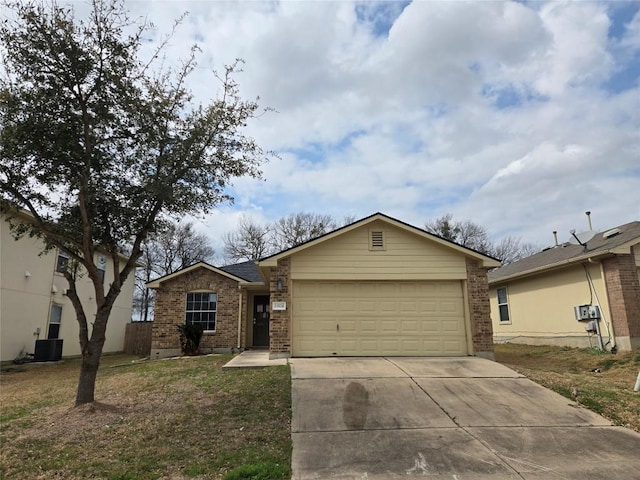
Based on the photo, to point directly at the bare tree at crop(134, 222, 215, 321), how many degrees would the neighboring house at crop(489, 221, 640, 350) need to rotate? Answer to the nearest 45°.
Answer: approximately 135° to its right

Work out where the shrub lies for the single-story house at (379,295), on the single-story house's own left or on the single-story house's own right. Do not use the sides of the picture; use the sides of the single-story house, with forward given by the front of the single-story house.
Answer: on the single-story house's own right

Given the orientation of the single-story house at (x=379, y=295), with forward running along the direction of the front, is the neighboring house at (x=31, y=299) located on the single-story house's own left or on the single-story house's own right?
on the single-story house's own right

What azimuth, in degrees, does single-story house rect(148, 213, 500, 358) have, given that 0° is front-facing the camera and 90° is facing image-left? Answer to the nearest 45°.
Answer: approximately 0°

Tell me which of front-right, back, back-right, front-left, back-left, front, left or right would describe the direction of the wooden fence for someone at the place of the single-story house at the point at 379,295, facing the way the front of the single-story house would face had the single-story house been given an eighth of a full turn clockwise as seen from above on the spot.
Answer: right

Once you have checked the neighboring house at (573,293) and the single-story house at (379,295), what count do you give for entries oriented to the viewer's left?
0

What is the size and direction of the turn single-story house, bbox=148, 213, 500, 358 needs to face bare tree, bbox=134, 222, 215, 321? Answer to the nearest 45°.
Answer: approximately 135° to its right

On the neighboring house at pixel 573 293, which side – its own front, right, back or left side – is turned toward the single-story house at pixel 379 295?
right

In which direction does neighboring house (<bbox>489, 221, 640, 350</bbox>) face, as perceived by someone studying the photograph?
facing the viewer and to the right of the viewer

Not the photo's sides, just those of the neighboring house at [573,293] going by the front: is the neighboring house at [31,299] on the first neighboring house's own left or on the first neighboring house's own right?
on the first neighboring house's own right

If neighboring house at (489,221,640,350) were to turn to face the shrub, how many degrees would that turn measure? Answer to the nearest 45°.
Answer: approximately 90° to its right

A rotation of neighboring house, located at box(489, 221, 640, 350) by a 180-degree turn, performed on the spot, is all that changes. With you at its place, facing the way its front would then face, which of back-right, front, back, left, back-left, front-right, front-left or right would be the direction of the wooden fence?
front-left
